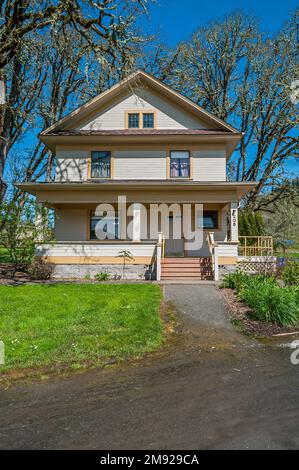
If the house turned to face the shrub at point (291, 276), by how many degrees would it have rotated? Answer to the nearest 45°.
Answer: approximately 45° to its left

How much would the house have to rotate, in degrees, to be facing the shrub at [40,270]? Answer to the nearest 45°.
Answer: approximately 45° to its right

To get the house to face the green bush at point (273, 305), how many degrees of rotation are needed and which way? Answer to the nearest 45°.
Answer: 0° — it already faces it

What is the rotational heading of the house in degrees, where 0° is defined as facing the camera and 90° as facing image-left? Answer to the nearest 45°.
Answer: approximately 0°
